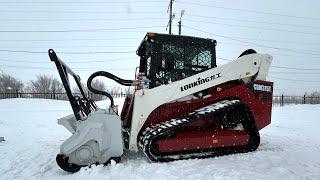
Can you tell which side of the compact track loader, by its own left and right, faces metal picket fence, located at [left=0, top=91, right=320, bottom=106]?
right

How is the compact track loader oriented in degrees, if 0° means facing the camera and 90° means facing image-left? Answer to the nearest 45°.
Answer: approximately 90°
